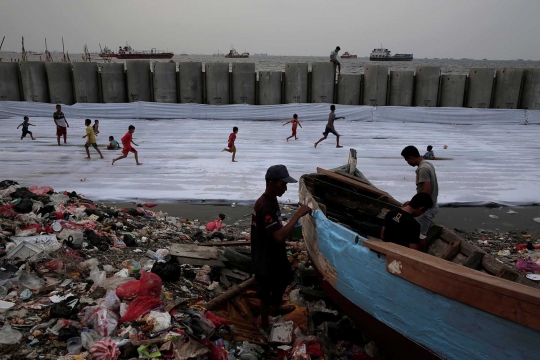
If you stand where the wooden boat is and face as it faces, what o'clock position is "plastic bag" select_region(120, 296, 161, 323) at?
The plastic bag is roughly at 10 o'clock from the wooden boat.

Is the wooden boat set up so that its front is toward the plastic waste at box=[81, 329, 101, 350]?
no

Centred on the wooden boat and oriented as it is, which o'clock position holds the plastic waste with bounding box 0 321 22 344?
The plastic waste is roughly at 10 o'clock from the wooden boat.

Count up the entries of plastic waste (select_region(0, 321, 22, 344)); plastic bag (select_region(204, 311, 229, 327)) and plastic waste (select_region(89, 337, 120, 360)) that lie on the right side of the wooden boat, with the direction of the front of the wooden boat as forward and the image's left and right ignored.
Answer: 0

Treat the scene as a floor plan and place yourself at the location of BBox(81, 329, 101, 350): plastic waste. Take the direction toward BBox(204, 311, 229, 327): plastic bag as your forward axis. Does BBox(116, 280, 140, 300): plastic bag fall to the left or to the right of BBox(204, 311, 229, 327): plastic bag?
left

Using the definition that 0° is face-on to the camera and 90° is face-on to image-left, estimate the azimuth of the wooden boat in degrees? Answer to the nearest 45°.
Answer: approximately 135°

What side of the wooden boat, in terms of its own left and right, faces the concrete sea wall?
front

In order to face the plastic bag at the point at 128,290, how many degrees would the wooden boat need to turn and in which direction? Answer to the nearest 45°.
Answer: approximately 45° to its left

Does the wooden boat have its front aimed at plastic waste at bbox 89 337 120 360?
no

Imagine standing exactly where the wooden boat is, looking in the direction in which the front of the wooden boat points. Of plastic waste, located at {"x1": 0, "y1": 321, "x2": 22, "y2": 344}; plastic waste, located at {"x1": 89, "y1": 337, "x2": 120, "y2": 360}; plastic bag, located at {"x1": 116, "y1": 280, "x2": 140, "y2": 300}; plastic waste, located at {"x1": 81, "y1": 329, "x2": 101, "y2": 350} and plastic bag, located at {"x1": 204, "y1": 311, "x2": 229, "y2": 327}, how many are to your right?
0

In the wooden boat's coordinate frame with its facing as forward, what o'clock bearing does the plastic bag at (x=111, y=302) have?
The plastic bag is roughly at 10 o'clock from the wooden boat.

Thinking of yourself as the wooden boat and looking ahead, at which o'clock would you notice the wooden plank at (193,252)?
The wooden plank is roughly at 11 o'clock from the wooden boat.

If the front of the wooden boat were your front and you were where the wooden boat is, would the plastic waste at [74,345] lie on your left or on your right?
on your left

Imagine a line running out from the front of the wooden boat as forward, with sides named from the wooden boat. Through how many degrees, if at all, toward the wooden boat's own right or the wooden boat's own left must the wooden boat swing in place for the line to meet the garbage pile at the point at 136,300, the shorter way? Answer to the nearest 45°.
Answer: approximately 45° to the wooden boat's own left

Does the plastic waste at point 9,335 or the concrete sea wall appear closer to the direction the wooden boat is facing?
the concrete sea wall
